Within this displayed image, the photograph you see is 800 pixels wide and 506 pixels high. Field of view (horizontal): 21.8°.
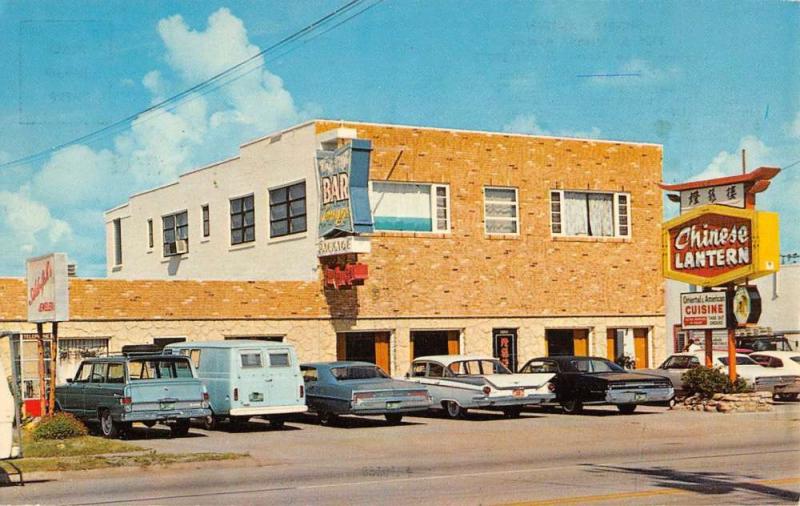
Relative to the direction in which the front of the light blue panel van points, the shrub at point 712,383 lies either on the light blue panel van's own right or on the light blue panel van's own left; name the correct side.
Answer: on the light blue panel van's own right

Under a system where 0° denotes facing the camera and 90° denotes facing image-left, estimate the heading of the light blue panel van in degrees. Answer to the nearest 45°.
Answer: approximately 135°

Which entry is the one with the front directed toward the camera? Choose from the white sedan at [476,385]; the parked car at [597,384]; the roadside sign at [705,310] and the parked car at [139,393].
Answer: the roadside sign

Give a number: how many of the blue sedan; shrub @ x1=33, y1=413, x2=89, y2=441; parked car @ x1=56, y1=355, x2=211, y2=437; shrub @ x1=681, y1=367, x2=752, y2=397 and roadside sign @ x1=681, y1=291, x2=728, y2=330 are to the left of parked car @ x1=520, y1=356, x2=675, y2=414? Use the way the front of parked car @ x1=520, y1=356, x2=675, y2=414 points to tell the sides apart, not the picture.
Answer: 3

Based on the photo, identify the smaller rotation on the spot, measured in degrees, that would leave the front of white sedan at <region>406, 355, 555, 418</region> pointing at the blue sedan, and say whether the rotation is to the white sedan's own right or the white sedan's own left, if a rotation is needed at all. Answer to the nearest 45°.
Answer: approximately 90° to the white sedan's own left

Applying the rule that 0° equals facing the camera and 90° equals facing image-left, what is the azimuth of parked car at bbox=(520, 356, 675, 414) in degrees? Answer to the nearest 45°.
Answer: approximately 135°

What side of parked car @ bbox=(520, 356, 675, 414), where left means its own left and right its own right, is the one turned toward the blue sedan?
left

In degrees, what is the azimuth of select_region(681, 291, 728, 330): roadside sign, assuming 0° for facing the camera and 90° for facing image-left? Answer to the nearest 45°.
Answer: approximately 0°

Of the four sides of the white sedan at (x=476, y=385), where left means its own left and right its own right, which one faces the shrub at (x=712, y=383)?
right

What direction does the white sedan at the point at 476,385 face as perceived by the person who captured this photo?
facing away from the viewer and to the left of the viewer

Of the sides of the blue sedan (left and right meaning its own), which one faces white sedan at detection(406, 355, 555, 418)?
right

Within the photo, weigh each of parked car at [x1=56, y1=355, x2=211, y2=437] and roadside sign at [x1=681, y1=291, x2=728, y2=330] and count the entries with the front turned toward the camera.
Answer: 1
